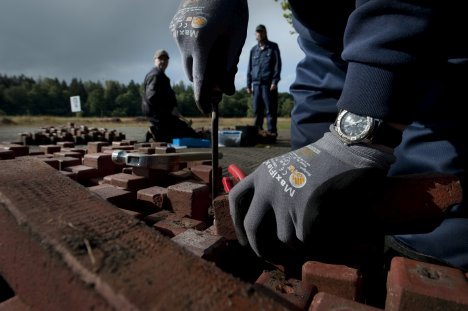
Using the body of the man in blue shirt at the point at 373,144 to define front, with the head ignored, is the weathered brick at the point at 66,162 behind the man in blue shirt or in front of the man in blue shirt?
in front

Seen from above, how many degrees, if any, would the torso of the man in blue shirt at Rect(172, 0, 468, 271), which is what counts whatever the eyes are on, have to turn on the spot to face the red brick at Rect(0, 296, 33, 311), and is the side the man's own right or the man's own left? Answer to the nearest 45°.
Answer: approximately 45° to the man's own left

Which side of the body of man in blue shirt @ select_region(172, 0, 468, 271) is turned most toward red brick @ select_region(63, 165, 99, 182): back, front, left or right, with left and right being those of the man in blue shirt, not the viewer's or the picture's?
front

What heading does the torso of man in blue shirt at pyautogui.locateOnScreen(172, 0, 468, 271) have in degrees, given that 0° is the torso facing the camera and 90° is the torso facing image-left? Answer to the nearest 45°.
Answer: approximately 90°

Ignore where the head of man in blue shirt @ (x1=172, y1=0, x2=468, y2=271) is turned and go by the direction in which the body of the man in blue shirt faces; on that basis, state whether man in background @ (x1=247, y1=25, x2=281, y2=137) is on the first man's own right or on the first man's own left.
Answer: on the first man's own right

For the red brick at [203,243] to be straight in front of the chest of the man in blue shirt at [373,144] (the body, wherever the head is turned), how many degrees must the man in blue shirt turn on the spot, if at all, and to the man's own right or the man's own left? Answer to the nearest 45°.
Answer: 0° — they already face it

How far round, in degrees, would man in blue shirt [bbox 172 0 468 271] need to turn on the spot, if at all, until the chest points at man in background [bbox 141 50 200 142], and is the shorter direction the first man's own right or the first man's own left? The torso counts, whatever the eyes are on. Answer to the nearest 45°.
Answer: approximately 45° to the first man's own right
